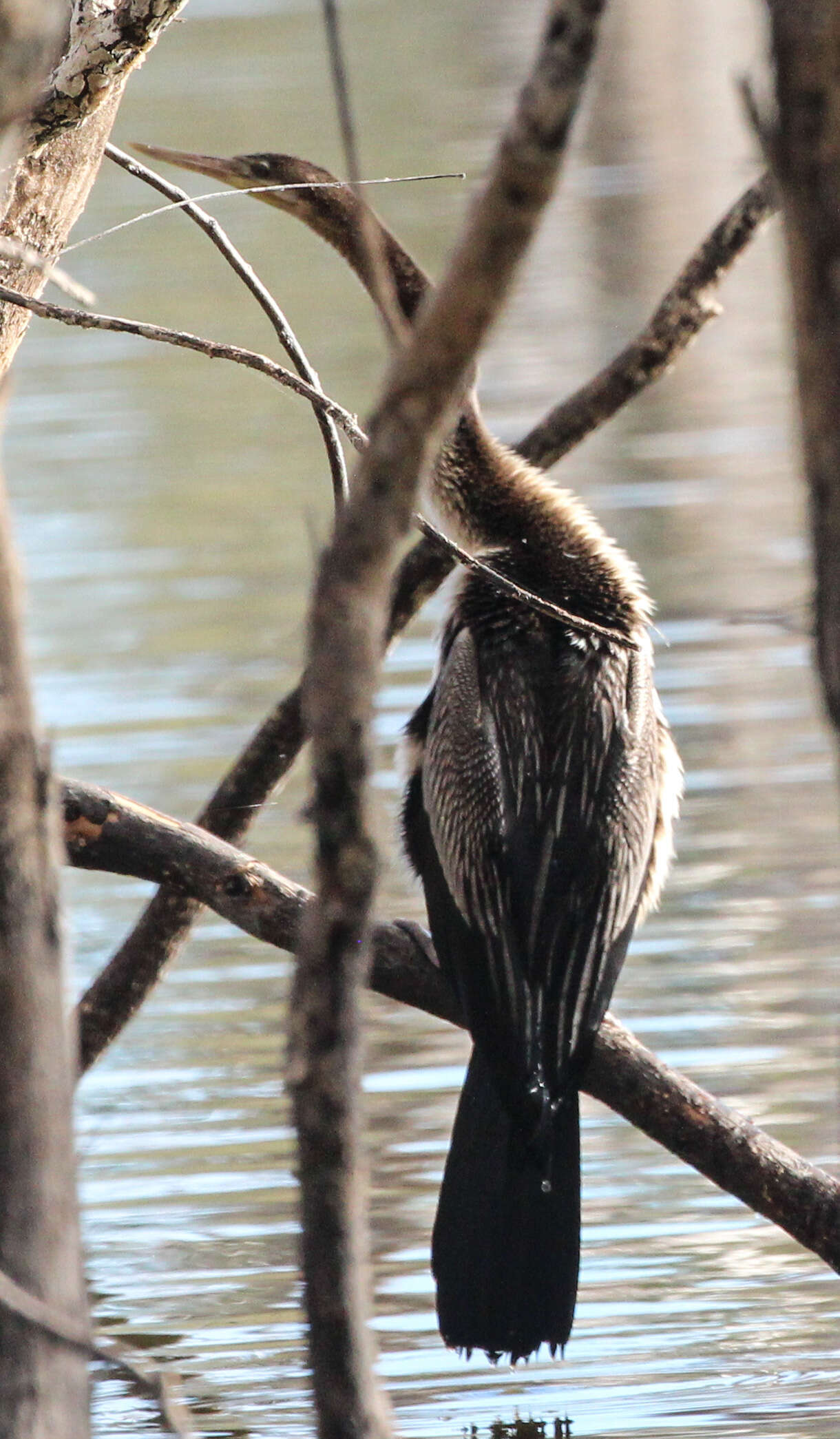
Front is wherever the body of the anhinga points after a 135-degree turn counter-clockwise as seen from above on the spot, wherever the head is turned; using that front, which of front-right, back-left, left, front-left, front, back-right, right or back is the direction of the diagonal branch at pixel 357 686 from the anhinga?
front-left

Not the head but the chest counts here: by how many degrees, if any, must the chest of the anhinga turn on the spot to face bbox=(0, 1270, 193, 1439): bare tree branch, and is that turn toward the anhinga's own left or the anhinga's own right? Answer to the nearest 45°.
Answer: approximately 180°

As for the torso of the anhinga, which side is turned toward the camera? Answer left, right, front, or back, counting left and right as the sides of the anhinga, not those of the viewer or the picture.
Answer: back

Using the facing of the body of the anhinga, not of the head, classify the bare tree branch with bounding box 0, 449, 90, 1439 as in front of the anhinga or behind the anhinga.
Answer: behind
